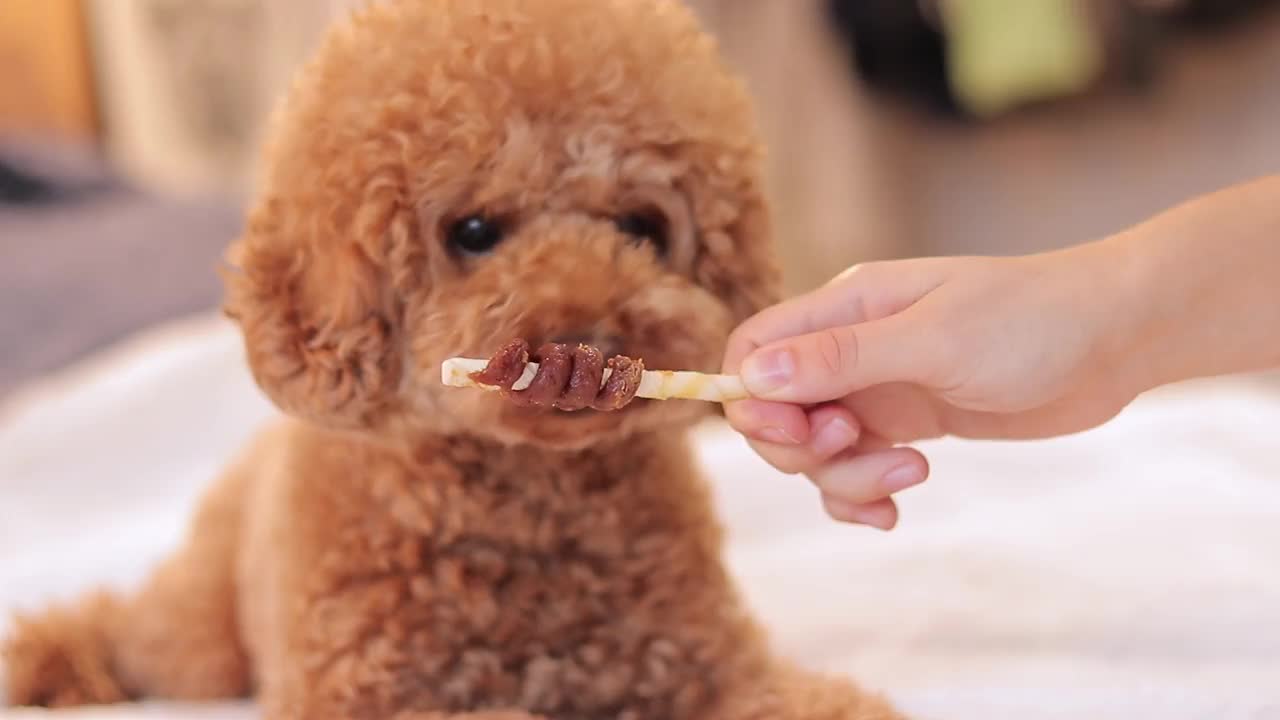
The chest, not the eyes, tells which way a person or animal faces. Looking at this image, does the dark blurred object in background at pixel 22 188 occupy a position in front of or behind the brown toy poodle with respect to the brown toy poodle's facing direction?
behind

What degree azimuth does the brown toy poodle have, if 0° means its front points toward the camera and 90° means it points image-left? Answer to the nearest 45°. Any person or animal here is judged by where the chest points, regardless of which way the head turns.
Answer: approximately 0°
